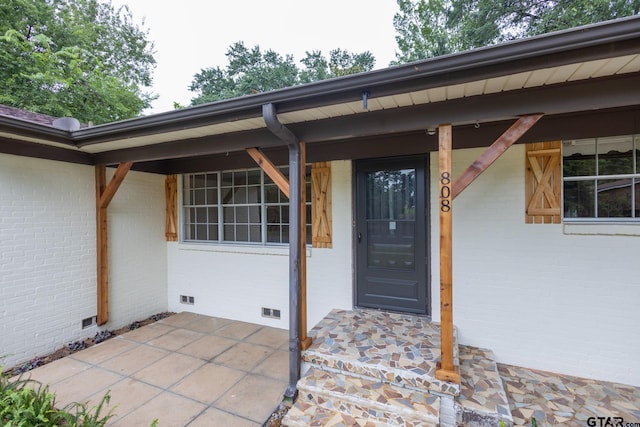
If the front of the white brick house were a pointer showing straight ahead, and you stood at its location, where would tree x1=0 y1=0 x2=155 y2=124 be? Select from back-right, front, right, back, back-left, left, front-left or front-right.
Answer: right

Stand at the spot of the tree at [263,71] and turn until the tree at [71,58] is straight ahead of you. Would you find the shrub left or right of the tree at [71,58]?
left

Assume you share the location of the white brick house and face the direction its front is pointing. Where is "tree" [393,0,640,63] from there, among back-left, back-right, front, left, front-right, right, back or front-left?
back

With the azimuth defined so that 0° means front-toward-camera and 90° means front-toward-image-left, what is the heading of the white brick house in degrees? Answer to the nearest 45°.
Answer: approximately 45°

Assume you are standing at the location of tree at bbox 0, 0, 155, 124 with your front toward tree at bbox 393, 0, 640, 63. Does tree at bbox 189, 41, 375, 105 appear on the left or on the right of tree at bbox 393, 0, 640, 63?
left

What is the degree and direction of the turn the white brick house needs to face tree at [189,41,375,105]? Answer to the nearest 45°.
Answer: approximately 135° to its right
